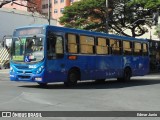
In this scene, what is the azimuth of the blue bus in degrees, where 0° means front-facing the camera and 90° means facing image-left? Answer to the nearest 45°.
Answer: approximately 45°

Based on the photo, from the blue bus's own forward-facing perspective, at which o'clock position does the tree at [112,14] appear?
The tree is roughly at 5 o'clock from the blue bus.
